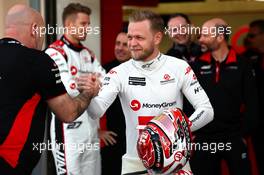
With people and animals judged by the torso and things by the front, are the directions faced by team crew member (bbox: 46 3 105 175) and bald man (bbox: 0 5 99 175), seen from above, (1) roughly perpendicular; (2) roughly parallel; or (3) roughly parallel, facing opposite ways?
roughly perpendicular

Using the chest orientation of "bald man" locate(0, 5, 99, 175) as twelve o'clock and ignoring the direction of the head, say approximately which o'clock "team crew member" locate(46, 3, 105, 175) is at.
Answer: The team crew member is roughly at 11 o'clock from the bald man.

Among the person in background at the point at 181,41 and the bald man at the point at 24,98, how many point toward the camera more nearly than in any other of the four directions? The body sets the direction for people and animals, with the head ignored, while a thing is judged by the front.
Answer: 1

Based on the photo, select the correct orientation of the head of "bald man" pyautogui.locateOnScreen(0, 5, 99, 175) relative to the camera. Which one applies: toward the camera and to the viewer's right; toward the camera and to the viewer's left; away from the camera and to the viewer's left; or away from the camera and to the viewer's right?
away from the camera and to the viewer's right

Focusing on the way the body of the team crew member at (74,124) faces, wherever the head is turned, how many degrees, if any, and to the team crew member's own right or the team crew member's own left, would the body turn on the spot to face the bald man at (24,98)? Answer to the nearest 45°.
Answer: approximately 45° to the team crew member's own right

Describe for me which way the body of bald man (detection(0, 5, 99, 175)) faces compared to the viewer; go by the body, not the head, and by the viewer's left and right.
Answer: facing away from the viewer and to the right of the viewer
